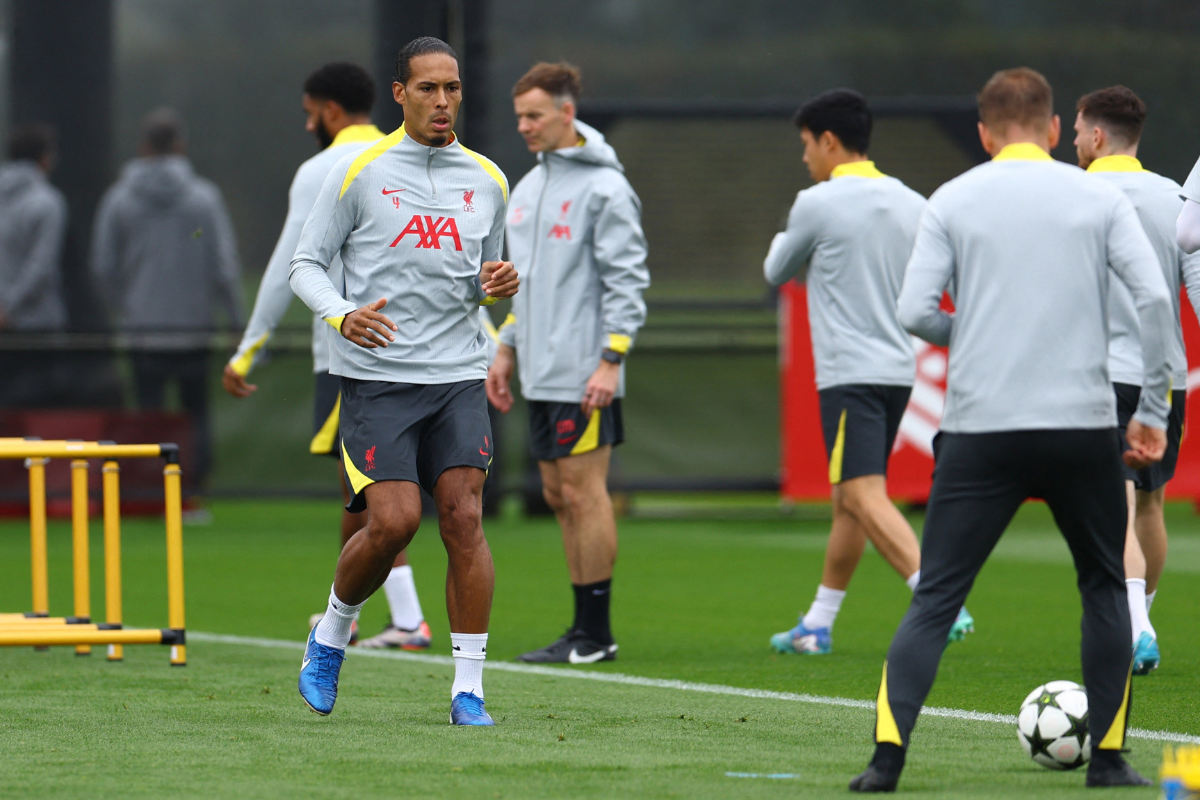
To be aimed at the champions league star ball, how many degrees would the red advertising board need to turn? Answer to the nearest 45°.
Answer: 0° — it already faces it

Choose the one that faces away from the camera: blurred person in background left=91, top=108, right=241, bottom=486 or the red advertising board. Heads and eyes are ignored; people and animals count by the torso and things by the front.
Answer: the blurred person in background

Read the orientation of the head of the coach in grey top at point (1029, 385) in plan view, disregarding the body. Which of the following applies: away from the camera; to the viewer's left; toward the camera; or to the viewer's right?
away from the camera

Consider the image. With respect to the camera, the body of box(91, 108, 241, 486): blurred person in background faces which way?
away from the camera

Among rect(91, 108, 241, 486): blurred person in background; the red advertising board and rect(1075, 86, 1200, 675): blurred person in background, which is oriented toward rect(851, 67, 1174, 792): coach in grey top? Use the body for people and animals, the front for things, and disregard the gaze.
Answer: the red advertising board

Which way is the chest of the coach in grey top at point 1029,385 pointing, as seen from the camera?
away from the camera

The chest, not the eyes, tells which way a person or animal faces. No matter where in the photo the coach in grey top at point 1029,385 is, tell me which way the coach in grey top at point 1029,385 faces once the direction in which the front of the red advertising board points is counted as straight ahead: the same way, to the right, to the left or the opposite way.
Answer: the opposite way

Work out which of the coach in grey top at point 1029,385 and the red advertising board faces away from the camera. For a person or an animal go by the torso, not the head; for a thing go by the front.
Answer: the coach in grey top
